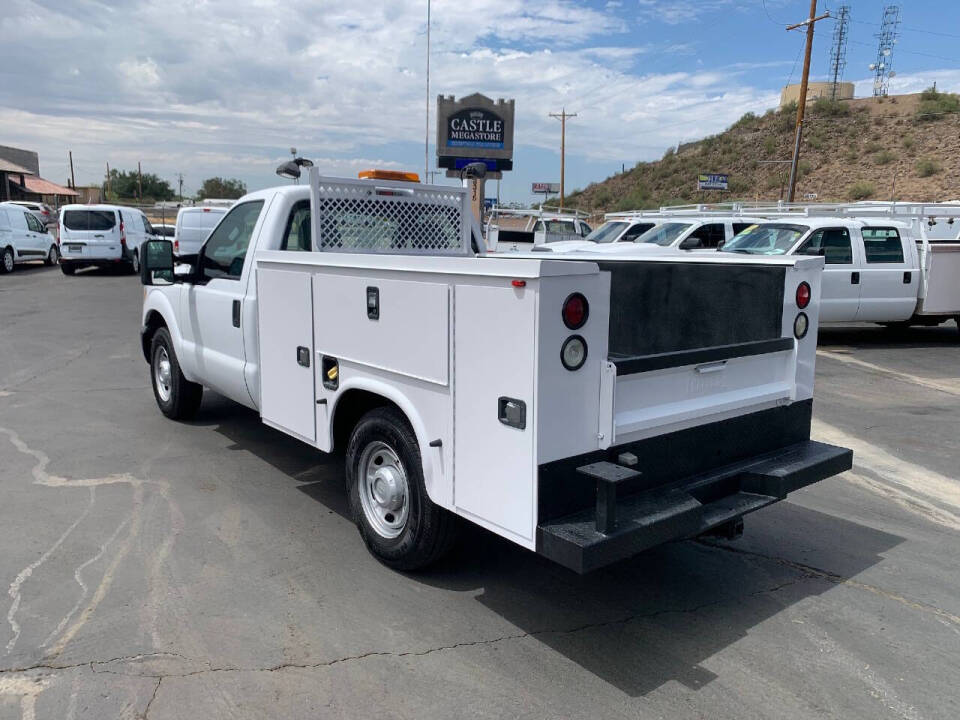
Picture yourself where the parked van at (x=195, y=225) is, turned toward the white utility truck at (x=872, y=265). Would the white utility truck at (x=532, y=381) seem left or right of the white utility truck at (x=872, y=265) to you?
right

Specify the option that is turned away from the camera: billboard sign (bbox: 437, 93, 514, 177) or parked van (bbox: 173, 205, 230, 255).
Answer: the parked van

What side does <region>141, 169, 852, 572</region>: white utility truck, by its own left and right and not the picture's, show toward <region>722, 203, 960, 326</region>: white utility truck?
right

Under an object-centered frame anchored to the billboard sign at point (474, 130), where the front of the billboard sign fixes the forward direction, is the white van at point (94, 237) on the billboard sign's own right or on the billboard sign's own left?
on the billboard sign's own right

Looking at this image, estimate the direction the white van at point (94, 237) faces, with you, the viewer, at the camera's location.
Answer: facing away from the viewer and to the right of the viewer

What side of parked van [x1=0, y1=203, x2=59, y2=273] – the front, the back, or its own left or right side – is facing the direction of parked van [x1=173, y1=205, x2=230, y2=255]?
right

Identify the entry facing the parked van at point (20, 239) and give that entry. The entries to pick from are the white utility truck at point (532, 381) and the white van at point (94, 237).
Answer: the white utility truck

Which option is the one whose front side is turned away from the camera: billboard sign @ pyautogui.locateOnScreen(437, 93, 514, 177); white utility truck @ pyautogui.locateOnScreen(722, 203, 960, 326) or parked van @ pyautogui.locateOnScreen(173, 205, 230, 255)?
the parked van

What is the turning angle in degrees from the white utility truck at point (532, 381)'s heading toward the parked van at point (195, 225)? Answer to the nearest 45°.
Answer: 0° — it already faces it

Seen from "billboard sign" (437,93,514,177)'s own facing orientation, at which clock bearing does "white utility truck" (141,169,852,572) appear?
The white utility truck is roughly at 12 o'clock from the billboard sign.

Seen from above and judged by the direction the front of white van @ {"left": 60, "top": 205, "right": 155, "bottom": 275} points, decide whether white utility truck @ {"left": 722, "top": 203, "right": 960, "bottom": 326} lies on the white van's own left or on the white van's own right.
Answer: on the white van's own right

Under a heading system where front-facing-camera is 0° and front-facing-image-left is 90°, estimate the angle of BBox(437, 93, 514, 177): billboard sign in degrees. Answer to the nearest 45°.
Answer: approximately 0°

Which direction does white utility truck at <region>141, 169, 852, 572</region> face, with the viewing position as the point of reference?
facing away from the viewer and to the left of the viewer
